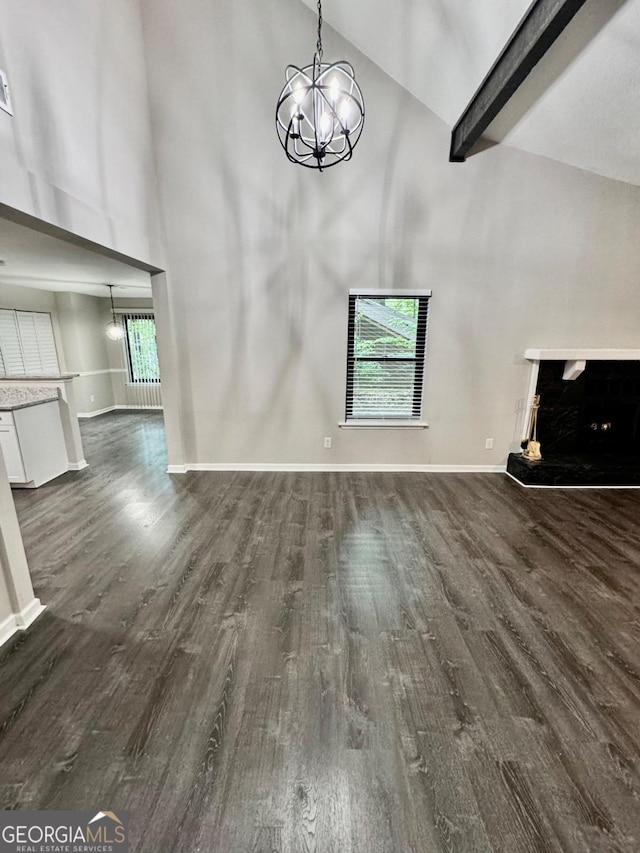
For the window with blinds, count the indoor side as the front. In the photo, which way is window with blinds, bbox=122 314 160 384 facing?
toward the camera

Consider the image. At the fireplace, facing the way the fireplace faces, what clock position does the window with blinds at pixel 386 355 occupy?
The window with blinds is roughly at 2 o'clock from the fireplace.

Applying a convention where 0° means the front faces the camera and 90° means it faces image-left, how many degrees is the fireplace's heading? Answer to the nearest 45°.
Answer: approximately 0°

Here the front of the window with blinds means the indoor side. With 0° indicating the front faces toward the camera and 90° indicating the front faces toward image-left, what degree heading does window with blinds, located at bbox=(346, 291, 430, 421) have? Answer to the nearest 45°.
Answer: approximately 0°

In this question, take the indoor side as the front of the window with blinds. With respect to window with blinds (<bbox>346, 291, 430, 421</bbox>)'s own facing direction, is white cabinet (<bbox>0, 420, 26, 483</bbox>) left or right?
on its right

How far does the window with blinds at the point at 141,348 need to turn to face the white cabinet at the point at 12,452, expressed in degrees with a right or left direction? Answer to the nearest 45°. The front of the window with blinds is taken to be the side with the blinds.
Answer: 0° — it already faces it

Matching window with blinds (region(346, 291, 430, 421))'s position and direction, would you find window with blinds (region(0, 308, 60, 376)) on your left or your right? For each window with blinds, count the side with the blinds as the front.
on your right

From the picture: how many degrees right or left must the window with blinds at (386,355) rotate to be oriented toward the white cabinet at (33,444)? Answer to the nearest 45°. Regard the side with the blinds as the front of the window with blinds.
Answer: approximately 90° to its right

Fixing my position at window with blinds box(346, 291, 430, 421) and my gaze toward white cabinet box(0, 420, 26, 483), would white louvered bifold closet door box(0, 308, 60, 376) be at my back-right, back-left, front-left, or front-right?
front-right

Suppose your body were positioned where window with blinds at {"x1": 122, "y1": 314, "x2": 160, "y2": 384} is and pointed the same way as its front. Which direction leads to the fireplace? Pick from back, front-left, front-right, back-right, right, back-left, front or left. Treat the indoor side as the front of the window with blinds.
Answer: front-left

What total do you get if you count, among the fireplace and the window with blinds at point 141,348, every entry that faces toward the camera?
2

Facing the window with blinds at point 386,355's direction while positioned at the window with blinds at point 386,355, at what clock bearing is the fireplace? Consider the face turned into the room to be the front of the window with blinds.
The fireplace is roughly at 9 o'clock from the window with blinds.
